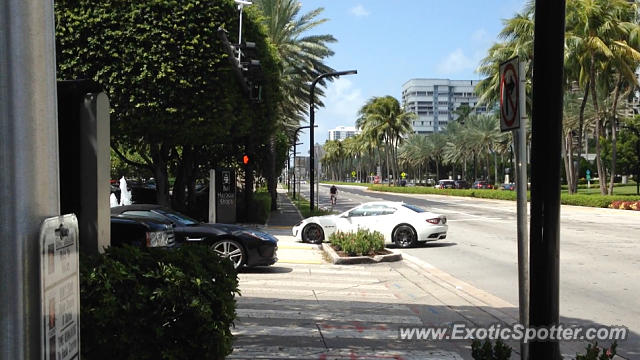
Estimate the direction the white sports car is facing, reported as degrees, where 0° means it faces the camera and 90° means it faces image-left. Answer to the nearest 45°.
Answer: approximately 90°

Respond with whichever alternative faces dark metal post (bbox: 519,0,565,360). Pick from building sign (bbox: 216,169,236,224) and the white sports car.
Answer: the building sign

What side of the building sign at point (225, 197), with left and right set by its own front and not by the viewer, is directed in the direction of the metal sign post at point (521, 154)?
front

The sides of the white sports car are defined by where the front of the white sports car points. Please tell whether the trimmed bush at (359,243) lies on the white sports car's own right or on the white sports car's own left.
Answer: on the white sports car's own left

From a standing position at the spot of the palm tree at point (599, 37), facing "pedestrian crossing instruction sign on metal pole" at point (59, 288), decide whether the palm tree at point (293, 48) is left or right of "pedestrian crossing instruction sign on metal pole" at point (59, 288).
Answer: right

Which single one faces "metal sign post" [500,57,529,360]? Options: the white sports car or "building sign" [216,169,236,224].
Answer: the building sign

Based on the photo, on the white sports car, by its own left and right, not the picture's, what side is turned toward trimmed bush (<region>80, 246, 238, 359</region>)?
left

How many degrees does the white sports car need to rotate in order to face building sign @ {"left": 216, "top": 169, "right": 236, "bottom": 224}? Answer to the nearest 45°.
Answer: approximately 45° to its right

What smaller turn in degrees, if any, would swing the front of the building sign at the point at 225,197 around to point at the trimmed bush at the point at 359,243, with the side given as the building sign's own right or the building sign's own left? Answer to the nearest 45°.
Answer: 0° — it already faces it

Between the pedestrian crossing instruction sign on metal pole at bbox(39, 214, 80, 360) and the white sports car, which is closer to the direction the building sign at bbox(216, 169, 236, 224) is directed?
the pedestrian crossing instruction sign on metal pole

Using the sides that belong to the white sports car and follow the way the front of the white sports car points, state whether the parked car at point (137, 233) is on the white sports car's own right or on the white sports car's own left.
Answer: on the white sports car's own left

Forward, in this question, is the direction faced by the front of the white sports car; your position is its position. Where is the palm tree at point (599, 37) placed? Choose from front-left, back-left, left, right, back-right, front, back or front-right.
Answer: back-right

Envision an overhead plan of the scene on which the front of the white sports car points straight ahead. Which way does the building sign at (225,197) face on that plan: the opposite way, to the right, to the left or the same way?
to the left

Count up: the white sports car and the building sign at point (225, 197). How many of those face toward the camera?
1
